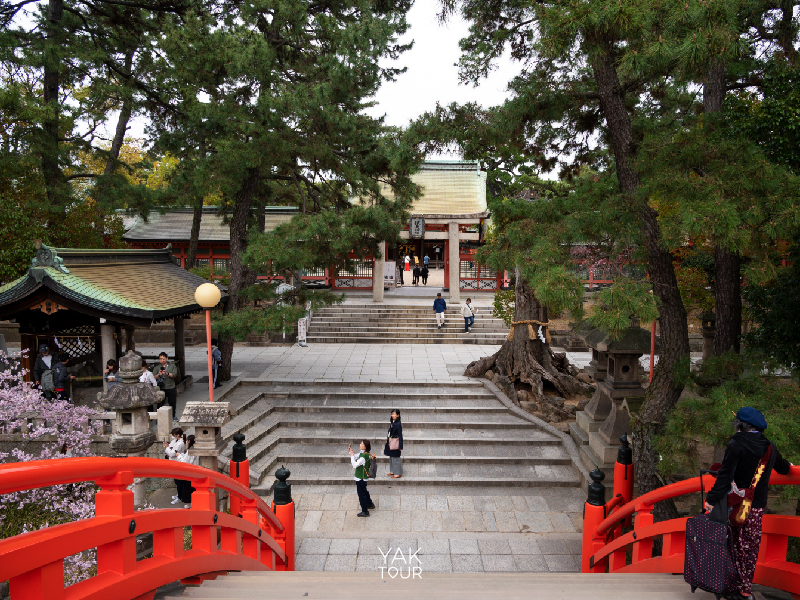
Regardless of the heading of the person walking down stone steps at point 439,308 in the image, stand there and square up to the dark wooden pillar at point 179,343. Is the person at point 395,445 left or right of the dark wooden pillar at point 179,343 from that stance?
left

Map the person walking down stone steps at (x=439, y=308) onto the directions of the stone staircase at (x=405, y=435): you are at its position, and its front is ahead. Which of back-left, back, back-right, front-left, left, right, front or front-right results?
back

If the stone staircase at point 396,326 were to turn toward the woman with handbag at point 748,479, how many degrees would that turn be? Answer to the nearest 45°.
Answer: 0° — it already faces them

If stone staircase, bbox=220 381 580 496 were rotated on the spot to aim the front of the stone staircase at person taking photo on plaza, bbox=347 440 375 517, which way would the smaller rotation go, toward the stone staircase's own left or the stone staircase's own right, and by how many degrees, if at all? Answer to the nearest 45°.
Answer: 0° — it already faces them

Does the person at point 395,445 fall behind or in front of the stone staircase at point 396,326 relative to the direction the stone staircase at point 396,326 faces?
in front

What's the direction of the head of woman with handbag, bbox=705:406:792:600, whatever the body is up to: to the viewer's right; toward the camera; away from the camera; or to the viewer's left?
away from the camera

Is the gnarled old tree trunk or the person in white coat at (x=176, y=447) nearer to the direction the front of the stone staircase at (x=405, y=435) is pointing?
the person in white coat

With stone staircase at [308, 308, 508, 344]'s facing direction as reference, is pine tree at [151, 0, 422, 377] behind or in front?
in front

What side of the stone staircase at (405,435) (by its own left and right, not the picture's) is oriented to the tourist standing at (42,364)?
right

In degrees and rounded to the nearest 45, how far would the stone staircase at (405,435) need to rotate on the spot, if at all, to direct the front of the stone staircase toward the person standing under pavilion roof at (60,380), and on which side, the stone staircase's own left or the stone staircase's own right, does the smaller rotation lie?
approximately 90° to the stone staircase's own right

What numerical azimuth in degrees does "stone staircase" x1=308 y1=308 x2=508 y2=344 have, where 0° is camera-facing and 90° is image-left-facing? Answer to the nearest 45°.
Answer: approximately 0°

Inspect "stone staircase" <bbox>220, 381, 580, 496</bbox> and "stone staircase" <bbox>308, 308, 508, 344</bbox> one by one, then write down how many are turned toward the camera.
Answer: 2

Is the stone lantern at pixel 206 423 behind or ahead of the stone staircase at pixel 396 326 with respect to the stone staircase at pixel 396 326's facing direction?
ahead
